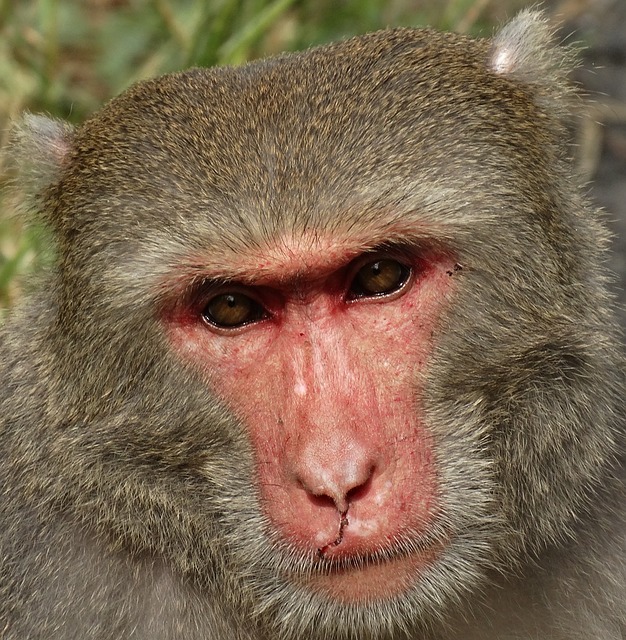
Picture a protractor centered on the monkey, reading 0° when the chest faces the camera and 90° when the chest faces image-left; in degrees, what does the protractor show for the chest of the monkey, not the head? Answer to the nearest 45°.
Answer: approximately 0°
